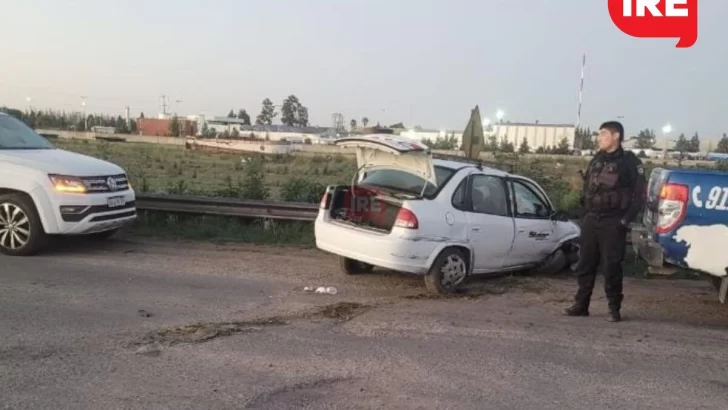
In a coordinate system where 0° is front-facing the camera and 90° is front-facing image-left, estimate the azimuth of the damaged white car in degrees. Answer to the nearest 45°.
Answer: approximately 225°

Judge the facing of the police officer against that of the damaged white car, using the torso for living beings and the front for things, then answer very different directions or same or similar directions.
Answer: very different directions

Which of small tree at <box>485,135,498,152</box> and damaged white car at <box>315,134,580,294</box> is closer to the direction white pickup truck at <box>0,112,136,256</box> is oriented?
the damaged white car

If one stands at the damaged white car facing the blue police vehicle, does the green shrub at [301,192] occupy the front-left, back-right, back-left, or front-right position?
back-left

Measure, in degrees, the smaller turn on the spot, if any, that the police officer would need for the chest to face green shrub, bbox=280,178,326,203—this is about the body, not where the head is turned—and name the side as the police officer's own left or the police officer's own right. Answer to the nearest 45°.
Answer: approximately 90° to the police officer's own right

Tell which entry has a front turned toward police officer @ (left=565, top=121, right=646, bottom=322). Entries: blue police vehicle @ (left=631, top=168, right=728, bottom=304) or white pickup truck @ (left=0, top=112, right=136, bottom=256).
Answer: the white pickup truck

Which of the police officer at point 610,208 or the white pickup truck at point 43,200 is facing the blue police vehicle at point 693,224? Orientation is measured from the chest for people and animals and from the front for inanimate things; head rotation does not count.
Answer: the white pickup truck

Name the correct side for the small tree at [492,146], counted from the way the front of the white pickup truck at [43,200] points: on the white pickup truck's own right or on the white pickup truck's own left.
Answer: on the white pickup truck's own left

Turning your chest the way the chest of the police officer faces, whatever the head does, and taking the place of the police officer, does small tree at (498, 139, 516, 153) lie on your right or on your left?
on your right

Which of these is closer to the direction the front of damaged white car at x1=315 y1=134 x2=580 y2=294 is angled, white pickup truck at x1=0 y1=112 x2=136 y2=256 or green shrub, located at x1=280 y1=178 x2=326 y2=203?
the green shrub

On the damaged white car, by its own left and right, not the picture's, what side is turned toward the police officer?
right

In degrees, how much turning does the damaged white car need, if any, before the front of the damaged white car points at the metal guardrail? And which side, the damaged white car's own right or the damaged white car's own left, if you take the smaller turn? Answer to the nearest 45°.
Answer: approximately 90° to the damaged white car's own left
